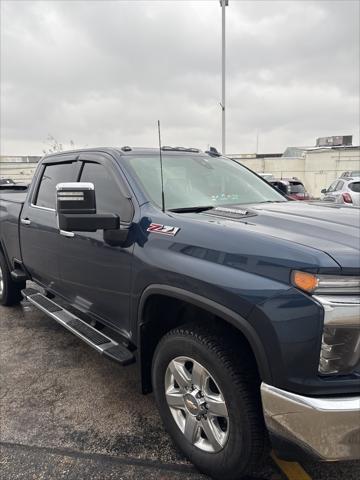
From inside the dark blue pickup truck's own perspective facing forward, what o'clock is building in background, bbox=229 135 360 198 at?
The building in background is roughly at 8 o'clock from the dark blue pickup truck.

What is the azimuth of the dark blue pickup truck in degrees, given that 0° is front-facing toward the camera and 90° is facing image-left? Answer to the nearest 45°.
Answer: approximately 315°

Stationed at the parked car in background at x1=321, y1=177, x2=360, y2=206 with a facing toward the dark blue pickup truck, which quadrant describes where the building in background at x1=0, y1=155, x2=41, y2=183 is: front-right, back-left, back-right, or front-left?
back-right

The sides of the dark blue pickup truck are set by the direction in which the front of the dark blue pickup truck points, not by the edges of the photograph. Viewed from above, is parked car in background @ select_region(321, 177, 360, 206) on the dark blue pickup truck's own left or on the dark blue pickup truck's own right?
on the dark blue pickup truck's own left

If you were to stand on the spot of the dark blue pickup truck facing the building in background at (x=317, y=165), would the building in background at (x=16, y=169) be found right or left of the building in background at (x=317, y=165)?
left

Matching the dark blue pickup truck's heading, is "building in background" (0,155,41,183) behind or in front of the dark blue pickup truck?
behind
